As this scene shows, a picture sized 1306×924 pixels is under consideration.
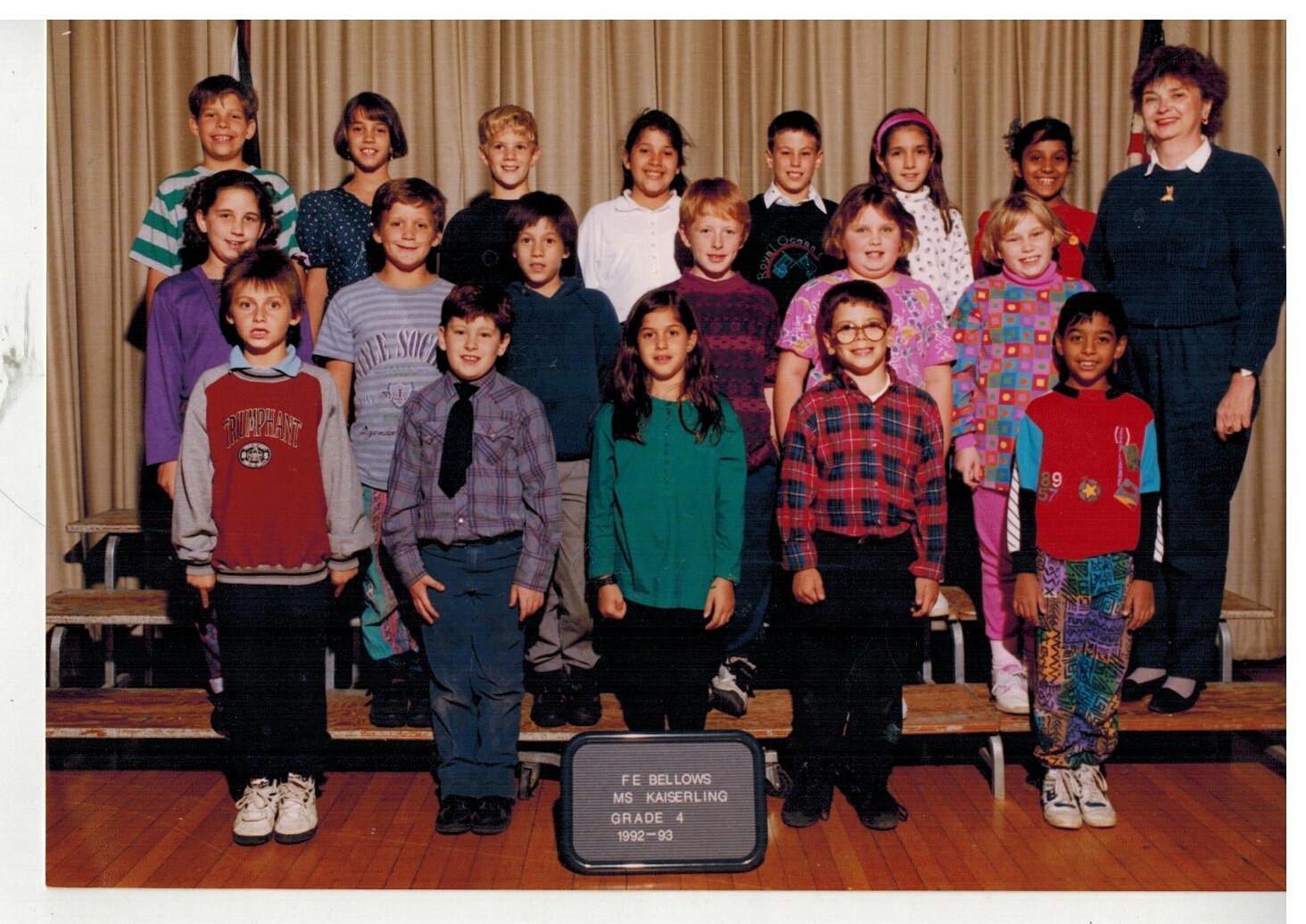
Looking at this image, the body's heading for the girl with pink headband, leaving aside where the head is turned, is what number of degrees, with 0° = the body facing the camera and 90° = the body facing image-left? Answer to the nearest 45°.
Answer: approximately 0°

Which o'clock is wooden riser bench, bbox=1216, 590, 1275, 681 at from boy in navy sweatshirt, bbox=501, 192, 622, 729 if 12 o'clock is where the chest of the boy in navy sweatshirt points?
The wooden riser bench is roughly at 9 o'clock from the boy in navy sweatshirt.

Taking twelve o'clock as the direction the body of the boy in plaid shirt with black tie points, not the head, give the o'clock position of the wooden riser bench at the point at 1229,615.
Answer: The wooden riser bench is roughly at 9 o'clock from the boy in plaid shirt with black tie.

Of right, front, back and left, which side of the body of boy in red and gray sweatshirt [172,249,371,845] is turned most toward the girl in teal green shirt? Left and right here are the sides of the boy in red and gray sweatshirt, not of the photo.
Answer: left
